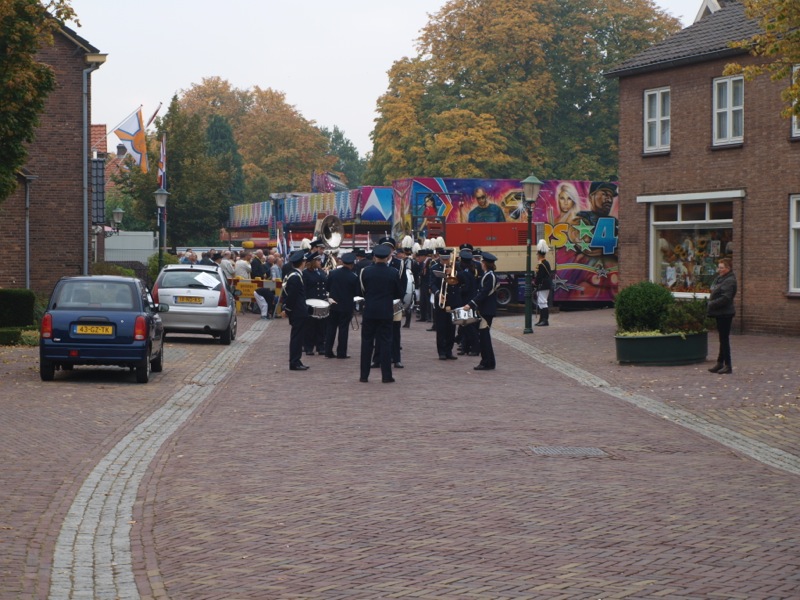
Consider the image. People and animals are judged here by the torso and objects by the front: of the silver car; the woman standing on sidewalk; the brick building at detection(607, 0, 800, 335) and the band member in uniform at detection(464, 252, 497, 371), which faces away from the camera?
the silver car

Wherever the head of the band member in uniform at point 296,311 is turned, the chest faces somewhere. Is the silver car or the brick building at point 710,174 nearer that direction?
the brick building

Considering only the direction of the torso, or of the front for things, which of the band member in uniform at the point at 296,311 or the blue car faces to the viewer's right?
the band member in uniform

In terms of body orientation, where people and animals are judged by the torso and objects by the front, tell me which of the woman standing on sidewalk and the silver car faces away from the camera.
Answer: the silver car

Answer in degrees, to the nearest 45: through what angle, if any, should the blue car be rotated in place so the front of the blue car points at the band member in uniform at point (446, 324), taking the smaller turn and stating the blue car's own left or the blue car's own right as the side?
approximately 45° to the blue car's own right

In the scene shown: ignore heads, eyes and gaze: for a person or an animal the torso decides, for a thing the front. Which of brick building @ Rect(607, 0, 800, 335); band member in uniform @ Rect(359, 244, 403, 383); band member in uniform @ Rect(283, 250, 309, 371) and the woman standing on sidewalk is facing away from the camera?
band member in uniform @ Rect(359, 244, 403, 383)

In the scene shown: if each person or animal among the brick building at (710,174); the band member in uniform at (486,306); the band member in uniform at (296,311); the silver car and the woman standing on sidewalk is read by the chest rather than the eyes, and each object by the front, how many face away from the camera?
1

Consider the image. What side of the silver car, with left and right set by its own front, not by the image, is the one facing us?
back

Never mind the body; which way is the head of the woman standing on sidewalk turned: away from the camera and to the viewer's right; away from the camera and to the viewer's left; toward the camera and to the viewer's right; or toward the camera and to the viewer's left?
toward the camera and to the viewer's left

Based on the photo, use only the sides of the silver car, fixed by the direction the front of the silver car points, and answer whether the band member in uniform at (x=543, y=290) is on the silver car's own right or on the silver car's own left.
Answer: on the silver car's own right

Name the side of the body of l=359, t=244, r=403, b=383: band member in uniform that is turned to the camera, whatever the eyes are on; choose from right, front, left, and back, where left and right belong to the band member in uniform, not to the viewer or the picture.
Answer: back

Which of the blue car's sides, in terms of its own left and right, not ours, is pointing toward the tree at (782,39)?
right

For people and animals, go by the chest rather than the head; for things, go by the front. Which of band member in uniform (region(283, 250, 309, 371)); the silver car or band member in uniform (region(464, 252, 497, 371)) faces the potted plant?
band member in uniform (region(283, 250, 309, 371))

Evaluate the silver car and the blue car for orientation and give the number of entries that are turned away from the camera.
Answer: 2

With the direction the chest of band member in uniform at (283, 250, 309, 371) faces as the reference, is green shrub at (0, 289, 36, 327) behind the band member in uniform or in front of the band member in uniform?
behind

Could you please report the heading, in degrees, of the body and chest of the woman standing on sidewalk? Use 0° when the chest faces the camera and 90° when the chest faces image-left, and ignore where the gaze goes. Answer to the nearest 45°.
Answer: approximately 90°

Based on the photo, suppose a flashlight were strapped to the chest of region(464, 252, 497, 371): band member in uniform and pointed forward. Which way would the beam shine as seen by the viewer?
to the viewer's left

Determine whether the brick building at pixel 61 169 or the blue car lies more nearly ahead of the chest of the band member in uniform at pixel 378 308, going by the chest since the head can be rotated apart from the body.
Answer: the brick building

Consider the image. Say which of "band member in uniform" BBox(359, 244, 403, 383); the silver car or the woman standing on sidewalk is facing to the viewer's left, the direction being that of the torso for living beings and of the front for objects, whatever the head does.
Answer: the woman standing on sidewalk

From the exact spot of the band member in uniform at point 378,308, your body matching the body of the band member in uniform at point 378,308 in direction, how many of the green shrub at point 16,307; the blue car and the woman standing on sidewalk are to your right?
1

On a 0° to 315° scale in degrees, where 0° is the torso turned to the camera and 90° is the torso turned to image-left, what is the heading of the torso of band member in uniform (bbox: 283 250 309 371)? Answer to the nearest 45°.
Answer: approximately 270°

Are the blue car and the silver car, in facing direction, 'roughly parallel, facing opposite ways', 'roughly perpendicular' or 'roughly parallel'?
roughly parallel
